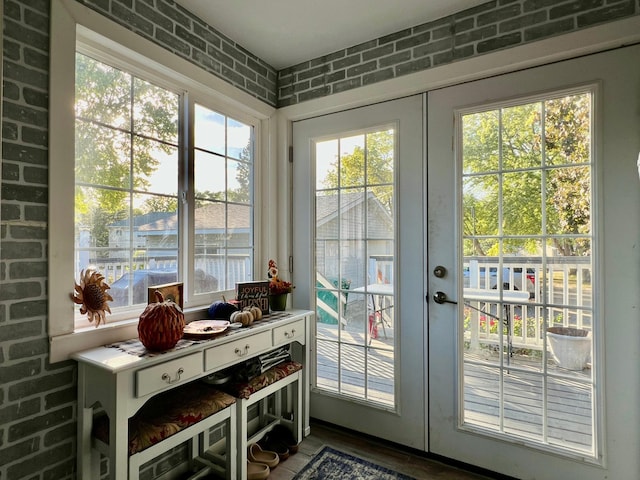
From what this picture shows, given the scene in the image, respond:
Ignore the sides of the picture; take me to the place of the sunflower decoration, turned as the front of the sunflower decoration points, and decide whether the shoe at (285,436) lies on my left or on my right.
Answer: on my left

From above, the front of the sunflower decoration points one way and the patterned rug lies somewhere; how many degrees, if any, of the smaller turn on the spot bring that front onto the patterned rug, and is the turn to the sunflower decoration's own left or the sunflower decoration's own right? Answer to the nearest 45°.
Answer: approximately 45° to the sunflower decoration's own left

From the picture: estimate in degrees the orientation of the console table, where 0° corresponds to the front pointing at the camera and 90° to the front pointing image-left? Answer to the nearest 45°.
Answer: approximately 315°

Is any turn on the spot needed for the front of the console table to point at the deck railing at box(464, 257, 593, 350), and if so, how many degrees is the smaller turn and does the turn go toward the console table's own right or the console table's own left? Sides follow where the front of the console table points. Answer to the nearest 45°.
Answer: approximately 45° to the console table's own left
